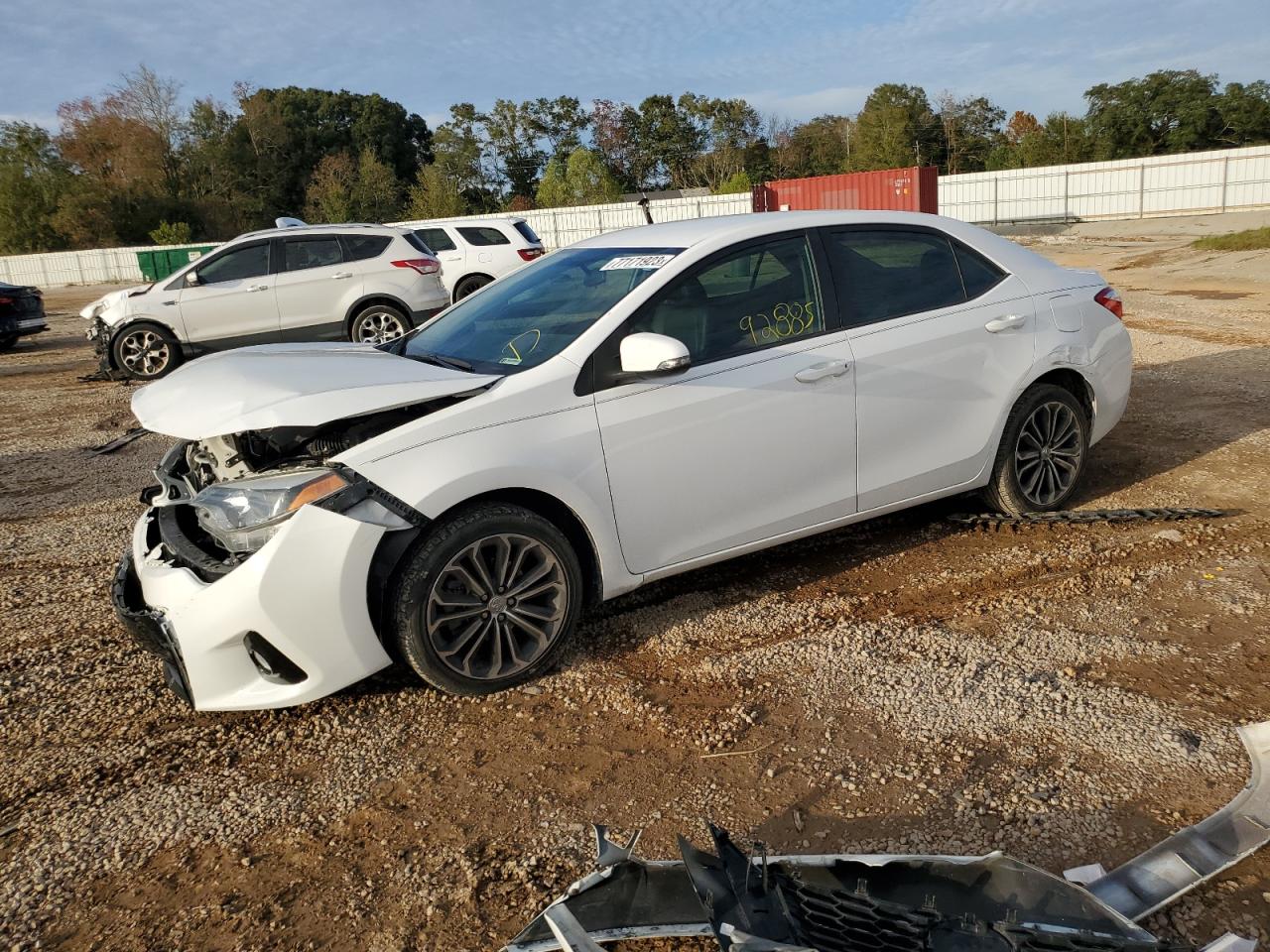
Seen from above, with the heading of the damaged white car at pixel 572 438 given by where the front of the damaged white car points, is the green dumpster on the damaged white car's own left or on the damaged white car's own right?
on the damaged white car's own right

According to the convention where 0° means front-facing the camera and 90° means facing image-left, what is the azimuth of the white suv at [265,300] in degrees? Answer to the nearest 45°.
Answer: approximately 90°

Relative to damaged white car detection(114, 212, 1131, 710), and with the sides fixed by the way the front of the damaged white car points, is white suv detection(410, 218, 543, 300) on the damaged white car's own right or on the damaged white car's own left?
on the damaged white car's own right

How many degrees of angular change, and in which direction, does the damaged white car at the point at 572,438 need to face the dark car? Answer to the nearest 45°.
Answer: approximately 90° to its right

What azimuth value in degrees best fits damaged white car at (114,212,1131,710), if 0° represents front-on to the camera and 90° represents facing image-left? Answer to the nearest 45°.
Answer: approximately 45°

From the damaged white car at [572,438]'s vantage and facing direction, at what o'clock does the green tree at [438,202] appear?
The green tree is roughly at 4 o'clock from the damaged white car.

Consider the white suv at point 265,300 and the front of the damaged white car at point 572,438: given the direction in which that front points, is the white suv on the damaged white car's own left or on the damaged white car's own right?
on the damaged white car's own right

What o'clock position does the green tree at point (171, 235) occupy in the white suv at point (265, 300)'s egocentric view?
The green tree is roughly at 3 o'clock from the white suv.

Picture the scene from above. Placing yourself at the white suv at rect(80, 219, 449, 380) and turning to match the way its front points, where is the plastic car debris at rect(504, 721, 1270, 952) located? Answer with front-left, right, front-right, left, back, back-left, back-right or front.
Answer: left

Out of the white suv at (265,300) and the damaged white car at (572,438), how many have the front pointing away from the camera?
0

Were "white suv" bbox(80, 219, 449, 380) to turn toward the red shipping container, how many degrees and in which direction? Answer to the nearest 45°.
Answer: approximately 135° to its right
